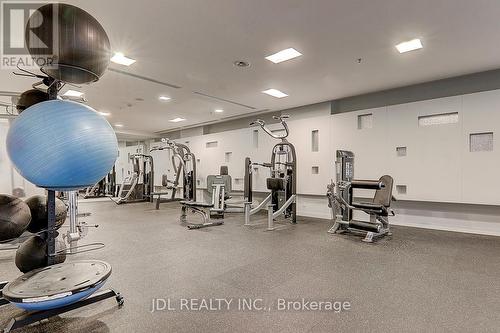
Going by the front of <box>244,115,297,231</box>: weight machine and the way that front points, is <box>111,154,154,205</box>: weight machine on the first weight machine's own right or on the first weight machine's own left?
on the first weight machine's own right

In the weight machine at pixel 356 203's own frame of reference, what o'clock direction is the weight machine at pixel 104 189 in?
the weight machine at pixel 104 189 is roughly at 2 o'clock from the weight machine at pixel 356 203.

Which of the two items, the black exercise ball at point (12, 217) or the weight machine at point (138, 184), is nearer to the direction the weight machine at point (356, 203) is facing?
the black exercise ball

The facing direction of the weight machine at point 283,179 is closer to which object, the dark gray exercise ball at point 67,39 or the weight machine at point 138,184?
the dark gray exercise ball

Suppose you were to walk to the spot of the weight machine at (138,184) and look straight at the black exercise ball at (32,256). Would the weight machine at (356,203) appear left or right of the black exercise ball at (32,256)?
left

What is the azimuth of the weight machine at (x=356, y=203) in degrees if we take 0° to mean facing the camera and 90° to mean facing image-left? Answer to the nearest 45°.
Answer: approximately 45°

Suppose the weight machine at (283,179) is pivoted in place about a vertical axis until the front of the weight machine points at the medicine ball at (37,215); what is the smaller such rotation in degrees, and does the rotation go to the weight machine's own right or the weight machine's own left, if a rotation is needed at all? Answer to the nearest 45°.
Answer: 0° — it already faces it

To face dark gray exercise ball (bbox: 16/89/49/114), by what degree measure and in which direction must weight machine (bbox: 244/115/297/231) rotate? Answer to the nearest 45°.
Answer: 0° — it already faces it
